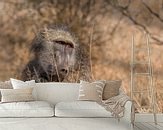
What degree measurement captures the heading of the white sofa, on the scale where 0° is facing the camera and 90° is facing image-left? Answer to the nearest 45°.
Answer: approximately 0°
